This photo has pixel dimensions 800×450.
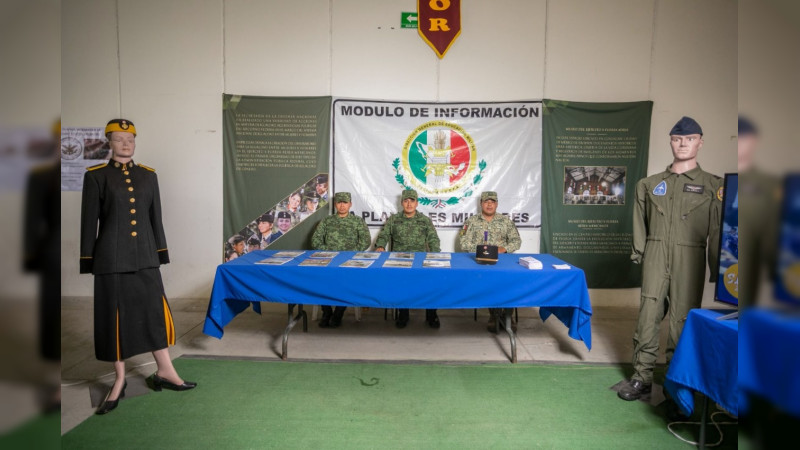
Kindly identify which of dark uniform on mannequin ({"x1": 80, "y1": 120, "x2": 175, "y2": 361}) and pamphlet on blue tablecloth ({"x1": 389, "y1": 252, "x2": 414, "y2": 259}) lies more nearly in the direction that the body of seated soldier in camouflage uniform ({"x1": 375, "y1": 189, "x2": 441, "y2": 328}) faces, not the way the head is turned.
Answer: the pamphlet on blue tablecloth

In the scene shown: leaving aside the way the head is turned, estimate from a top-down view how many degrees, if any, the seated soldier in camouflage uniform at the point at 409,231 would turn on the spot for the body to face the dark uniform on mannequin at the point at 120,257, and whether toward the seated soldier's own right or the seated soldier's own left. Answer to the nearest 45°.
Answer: approximately 45° to the seated soldier's own right

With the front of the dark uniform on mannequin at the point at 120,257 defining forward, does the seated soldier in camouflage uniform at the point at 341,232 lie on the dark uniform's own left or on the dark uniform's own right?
on the dark uniform's own left

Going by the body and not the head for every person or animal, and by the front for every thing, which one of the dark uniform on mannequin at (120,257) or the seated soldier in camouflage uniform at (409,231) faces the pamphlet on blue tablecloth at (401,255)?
the seated soldier in camouflage uniform

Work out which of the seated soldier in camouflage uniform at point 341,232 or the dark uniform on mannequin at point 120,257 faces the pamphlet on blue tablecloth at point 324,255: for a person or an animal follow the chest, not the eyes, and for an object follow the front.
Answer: the seated soldier in camouflage uniform

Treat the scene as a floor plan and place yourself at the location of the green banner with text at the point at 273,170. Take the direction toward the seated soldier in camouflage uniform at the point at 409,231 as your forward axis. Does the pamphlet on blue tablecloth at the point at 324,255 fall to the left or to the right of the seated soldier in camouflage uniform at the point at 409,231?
right

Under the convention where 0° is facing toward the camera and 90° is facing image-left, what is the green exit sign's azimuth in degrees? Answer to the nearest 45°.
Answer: approximately 0°
